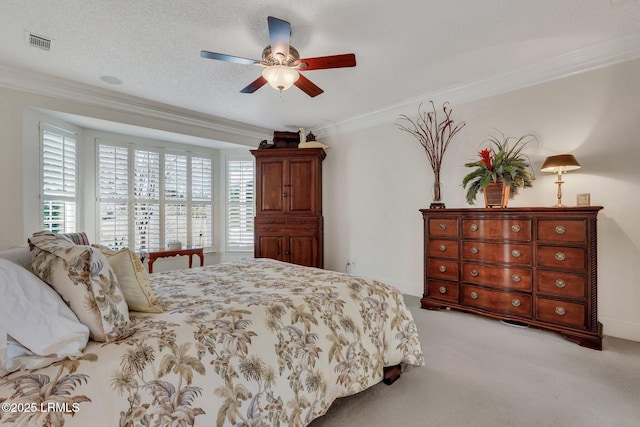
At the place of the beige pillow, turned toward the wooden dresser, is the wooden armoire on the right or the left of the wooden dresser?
left

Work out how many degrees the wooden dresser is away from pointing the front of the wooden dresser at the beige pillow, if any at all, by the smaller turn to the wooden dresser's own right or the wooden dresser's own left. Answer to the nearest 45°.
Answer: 0° — it already faces it

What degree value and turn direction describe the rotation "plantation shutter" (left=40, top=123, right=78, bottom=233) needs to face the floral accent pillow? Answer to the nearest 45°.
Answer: approximately 45° to its right

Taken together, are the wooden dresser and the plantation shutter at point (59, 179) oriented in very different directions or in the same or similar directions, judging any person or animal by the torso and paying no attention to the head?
very different directions

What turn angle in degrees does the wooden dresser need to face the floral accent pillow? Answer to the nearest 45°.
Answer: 0° — it already faces it

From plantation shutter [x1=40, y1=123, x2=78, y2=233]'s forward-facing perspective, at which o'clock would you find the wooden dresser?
The wooden dresser is roughly at 12 o'clock from the plantation shutter.

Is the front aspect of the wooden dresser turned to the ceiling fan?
yes

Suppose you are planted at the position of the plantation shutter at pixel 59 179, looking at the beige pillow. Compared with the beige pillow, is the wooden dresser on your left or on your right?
left

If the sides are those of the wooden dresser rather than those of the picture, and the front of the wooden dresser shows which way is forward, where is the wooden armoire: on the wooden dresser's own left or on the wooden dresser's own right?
on the wooden dresser's own right

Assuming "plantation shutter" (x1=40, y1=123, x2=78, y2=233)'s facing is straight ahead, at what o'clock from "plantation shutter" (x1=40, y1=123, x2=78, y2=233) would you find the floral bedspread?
The floral bedspread is roughly at 1 o'clock from the plantation shutter.

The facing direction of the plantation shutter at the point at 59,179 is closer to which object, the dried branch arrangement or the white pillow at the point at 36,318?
the dried branch arrangement

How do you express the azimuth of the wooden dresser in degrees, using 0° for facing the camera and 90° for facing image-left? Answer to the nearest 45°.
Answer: approximately 45°
